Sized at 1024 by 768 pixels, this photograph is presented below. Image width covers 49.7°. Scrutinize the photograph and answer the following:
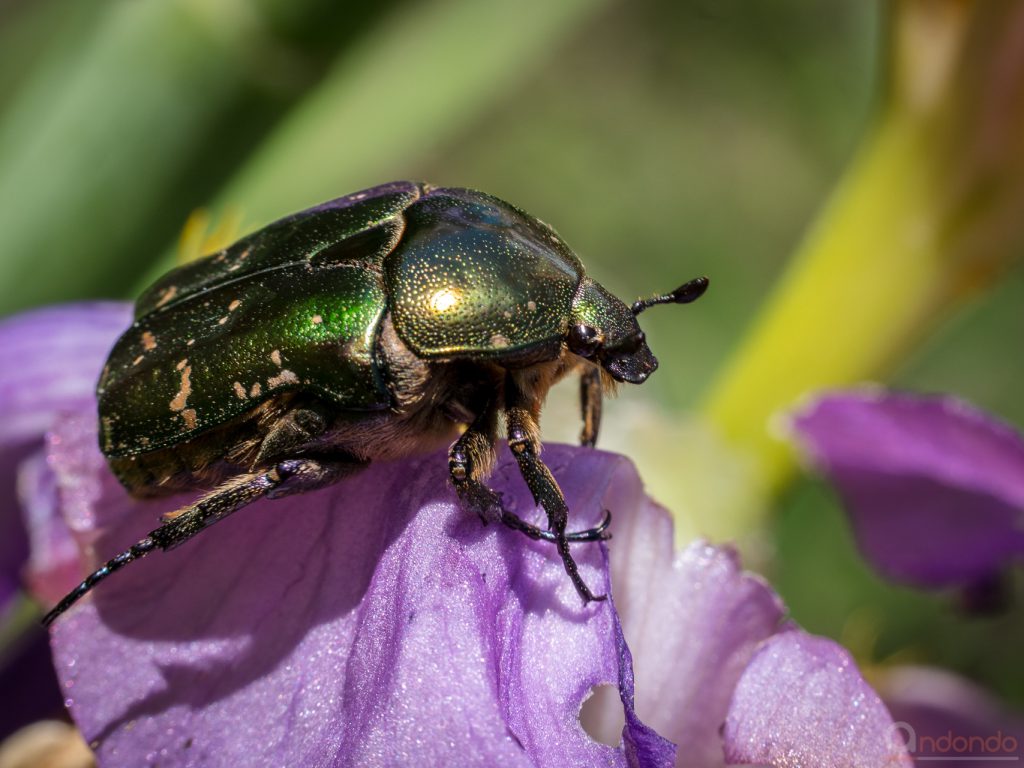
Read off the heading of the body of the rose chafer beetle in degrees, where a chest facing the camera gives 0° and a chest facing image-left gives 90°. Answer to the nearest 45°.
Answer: approximately 270°

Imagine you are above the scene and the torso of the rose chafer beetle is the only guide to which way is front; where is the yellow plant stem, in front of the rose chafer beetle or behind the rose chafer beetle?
in front

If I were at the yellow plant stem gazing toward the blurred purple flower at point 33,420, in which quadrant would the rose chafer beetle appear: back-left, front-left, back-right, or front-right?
front-left
